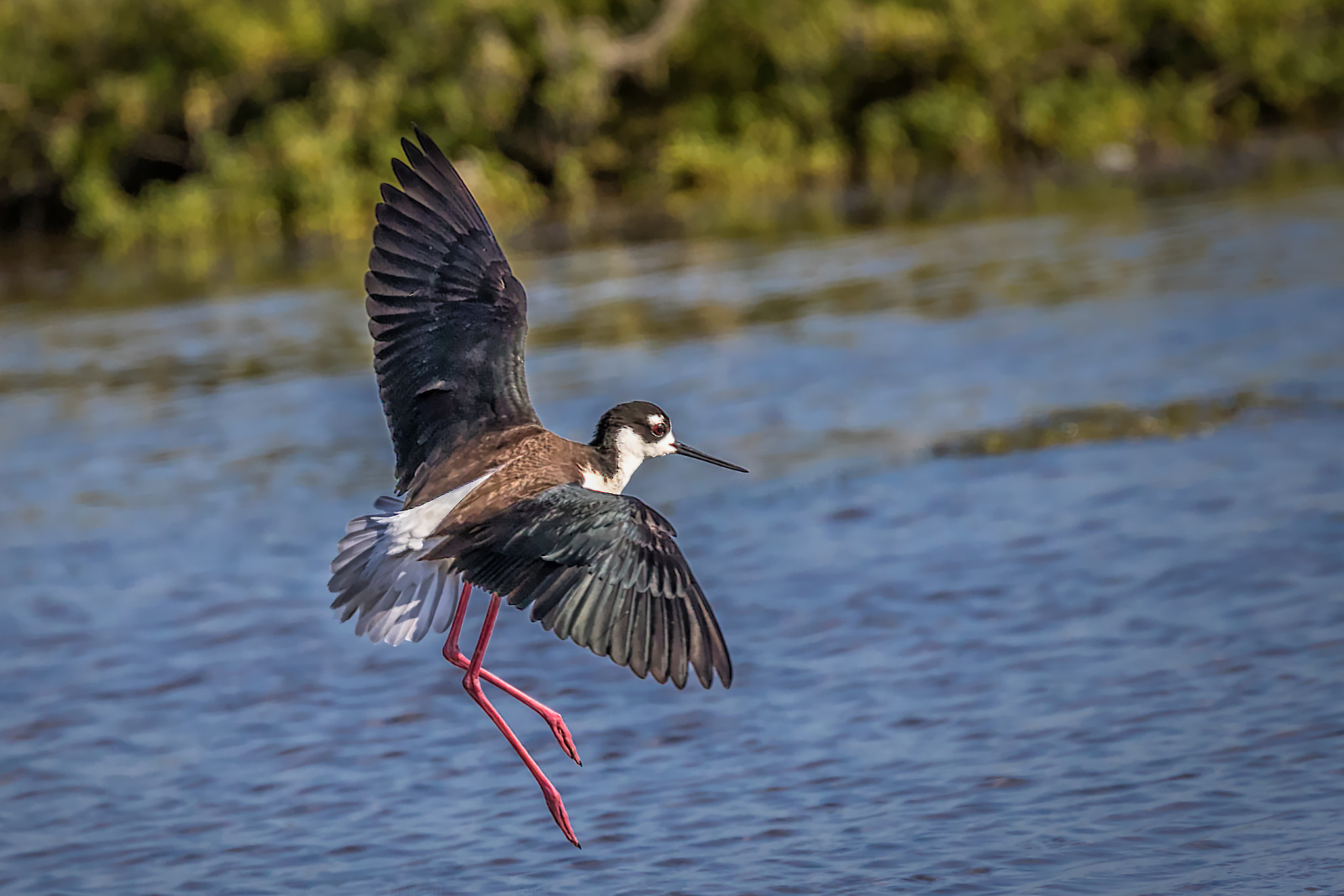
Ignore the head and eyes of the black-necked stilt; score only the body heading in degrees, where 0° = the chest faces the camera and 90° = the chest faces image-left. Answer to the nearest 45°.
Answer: approximately 225°
